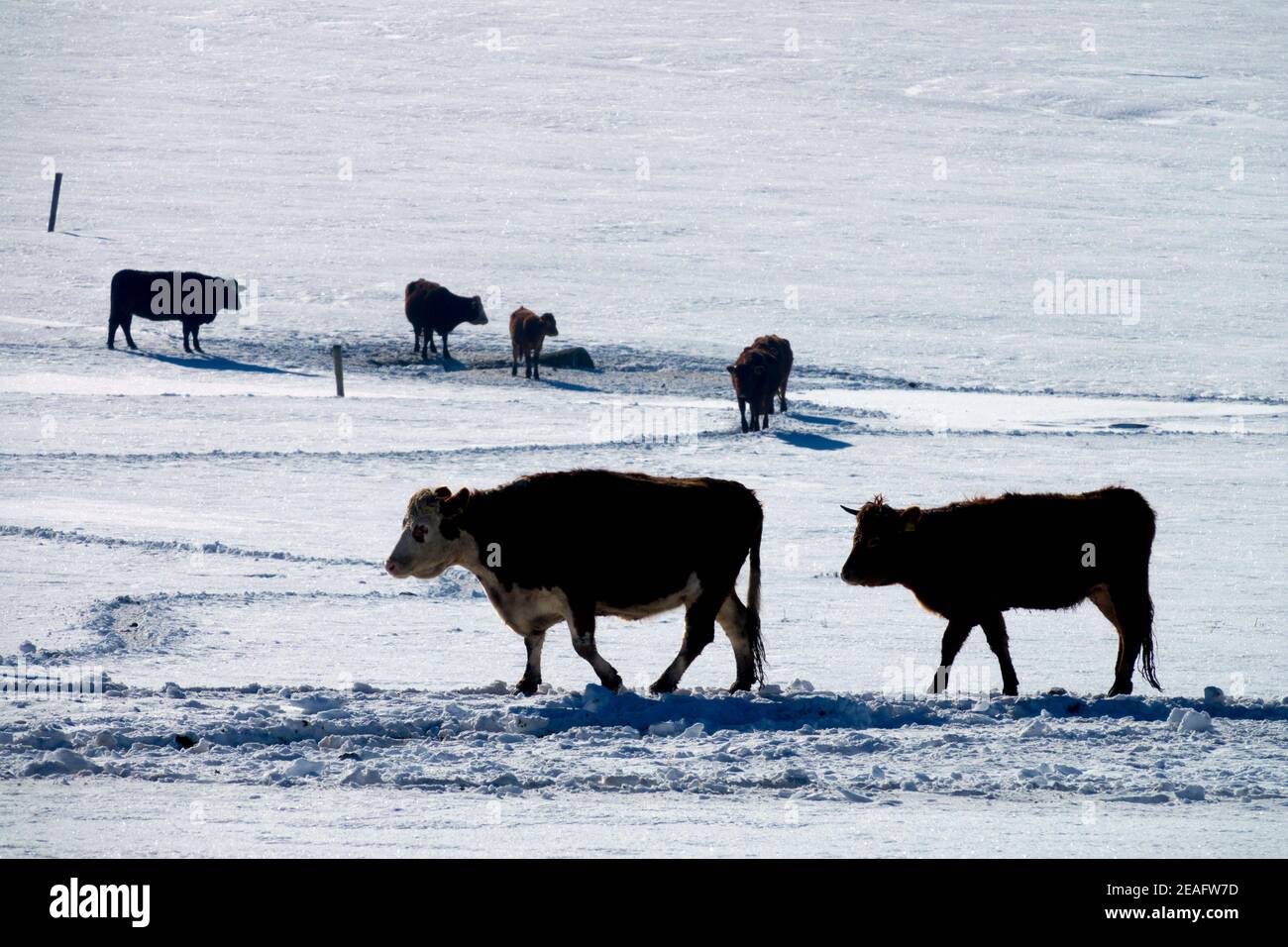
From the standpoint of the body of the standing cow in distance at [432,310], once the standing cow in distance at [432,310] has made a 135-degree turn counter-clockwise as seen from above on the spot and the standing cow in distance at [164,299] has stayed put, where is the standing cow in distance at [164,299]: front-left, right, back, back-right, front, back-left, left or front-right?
left

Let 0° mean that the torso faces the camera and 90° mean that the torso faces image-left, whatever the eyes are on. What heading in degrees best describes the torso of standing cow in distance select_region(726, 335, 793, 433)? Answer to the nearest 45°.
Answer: approximately 45°

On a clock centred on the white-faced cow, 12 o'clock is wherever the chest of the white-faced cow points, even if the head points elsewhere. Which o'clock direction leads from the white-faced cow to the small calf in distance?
The small calf in distance is roughly at 3 o'clock from the white-faced cow.

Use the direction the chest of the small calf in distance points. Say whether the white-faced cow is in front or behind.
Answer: in front

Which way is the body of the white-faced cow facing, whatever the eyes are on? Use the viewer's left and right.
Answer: facing to the left of the viewer

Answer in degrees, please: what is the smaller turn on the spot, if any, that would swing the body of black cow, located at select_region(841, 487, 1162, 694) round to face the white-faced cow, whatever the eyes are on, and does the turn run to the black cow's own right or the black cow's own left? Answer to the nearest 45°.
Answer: approximately 45° to the black cow's own left

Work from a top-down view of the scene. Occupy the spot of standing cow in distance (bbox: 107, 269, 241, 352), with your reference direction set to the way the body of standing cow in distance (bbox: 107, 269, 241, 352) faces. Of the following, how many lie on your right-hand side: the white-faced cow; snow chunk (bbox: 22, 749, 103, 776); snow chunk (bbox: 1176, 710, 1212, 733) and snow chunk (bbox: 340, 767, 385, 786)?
4

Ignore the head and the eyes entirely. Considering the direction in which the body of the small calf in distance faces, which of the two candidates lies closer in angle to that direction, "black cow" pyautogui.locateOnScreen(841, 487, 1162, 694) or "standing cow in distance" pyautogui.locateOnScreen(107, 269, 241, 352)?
the black cow

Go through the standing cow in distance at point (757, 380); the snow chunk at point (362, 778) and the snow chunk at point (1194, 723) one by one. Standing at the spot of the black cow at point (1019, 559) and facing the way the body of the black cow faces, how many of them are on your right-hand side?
1

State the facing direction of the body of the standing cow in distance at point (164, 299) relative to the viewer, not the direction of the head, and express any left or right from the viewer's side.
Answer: facing to the right of the viewer

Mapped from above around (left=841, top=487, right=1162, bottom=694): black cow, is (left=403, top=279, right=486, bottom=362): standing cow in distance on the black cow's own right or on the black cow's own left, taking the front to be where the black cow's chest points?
on the black cow's own right

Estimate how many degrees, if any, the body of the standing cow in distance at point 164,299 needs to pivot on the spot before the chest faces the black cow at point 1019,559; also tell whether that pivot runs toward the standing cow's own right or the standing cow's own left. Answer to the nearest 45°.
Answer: approximately 90° to the standing cow's own right

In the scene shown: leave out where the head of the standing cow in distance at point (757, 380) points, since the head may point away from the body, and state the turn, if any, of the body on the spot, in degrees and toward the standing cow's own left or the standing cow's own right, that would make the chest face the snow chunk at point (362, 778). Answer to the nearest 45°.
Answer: approximately 45° to the standing cow's own left

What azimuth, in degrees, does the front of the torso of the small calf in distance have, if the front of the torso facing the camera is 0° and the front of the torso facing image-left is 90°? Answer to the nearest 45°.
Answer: approximately 315°
